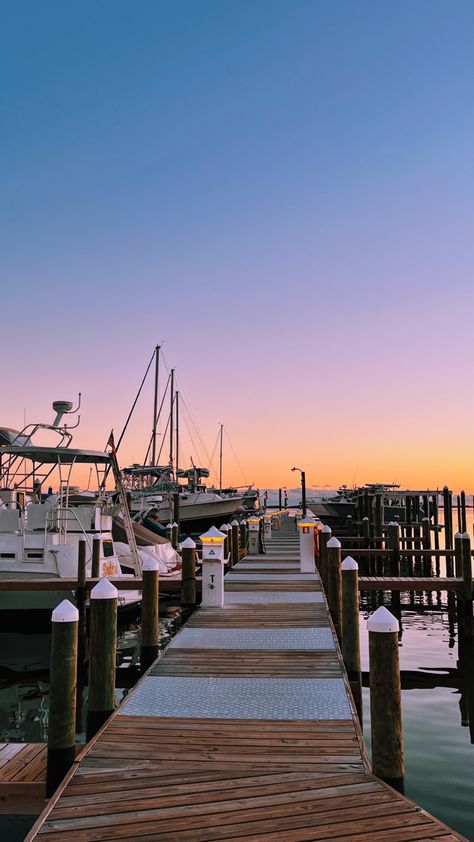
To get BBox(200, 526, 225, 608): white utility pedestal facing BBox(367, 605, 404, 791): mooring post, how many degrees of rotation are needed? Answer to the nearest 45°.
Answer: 0° — it already faces it

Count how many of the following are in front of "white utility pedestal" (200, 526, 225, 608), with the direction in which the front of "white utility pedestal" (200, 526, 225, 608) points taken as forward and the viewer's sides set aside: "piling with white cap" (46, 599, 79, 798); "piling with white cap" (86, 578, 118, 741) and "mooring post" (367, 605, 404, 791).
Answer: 3

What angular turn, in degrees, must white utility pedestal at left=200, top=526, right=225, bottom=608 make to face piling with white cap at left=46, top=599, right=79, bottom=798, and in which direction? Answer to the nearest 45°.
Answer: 0° — it already faces it

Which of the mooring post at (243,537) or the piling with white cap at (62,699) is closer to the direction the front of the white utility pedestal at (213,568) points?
the piling with white cap

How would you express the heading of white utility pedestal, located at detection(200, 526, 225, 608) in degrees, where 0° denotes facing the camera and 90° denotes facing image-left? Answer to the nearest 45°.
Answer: approximately 0°

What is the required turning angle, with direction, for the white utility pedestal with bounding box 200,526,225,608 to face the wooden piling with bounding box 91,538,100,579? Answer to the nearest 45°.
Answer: approximately 135° to its right

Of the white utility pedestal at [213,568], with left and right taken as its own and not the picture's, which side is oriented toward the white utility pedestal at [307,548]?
back

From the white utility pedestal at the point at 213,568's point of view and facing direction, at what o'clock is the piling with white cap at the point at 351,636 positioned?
The piling with white cap is roughly at 11 o'clock from the white utility pedestal.

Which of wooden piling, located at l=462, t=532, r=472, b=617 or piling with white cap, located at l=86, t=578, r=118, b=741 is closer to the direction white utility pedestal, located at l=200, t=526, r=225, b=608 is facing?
the piling with white cap
